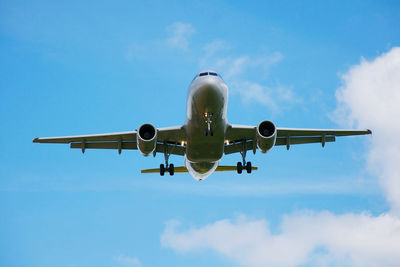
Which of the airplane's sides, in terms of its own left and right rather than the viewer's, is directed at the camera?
front
